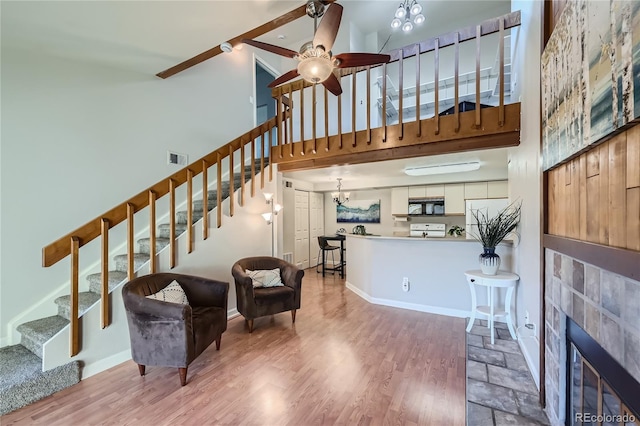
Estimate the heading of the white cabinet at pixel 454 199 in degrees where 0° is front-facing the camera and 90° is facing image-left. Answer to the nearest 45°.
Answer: approximately 0°

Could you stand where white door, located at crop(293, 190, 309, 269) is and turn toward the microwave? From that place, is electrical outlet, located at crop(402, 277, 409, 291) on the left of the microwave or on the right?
right

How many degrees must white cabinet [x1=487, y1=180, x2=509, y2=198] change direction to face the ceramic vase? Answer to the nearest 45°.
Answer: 0° — it already faces it

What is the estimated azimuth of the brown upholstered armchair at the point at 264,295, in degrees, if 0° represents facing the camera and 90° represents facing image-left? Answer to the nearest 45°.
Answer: approximately 315°

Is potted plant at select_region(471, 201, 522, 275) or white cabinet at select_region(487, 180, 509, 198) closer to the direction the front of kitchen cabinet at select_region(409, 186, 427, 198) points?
the potted plant

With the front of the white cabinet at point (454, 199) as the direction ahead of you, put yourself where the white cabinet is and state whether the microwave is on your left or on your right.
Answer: on your right
